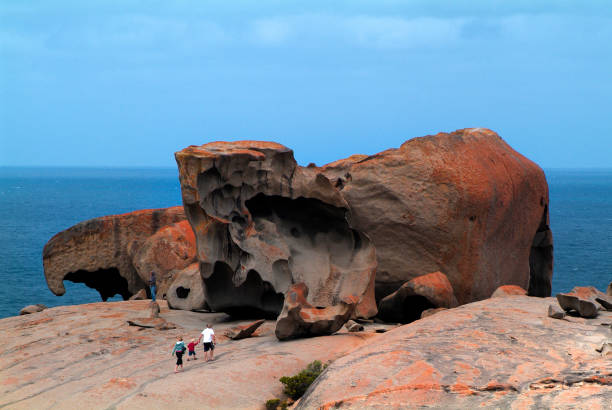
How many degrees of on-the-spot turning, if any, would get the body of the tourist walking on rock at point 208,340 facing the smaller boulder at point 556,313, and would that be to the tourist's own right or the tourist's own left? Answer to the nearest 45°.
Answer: approximately 90° to the tourist's own right

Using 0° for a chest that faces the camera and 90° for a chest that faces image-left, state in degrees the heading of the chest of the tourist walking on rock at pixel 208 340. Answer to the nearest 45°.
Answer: approximately 180°

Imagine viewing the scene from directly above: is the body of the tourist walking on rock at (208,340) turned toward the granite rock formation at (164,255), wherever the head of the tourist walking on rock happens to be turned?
yes

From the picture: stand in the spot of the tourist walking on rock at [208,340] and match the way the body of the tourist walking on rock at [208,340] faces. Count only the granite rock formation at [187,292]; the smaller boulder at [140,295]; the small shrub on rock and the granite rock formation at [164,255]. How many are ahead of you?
3

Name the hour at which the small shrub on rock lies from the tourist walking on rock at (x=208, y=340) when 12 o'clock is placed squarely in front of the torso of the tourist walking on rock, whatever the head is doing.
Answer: The small shrub on rock is roughly at 5 o'clock from the tourist walking on rock.

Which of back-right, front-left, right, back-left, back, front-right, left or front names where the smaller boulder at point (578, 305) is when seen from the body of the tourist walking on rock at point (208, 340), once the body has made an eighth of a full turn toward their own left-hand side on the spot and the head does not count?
back-right

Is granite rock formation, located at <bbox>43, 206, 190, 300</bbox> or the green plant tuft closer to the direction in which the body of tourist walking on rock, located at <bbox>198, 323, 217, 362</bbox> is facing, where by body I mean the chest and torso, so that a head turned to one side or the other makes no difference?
the granite rock formation

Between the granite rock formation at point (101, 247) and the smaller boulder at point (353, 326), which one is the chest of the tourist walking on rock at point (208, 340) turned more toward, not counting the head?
the granite rock formation

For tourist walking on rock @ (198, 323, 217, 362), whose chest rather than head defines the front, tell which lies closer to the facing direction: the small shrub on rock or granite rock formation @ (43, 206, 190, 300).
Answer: the granite rock formation
